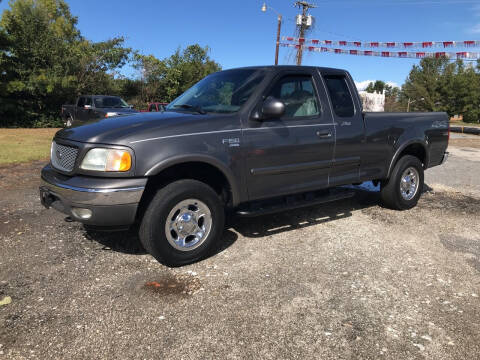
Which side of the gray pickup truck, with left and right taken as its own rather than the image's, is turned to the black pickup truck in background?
right

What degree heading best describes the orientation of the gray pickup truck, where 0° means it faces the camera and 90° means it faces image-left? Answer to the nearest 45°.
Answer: approximately 45°

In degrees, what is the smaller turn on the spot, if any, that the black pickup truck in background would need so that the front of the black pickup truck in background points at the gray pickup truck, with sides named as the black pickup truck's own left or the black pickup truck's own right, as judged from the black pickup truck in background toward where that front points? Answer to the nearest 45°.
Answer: approximately 45° to the black pickup truck's own right

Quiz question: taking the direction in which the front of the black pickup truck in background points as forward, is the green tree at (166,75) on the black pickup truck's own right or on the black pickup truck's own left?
on the black pickup truck's own left

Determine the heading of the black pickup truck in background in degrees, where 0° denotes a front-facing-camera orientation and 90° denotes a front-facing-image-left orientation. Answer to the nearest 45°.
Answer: approximately 315°
